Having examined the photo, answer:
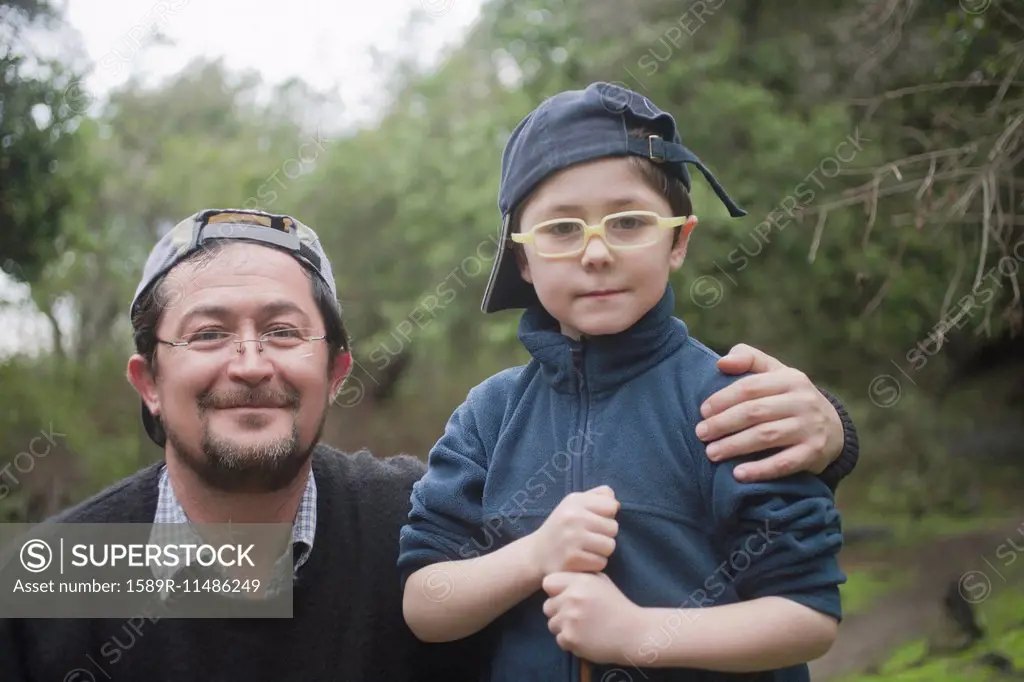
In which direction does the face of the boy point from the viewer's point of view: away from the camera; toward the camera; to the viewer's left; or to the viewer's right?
toward the camera

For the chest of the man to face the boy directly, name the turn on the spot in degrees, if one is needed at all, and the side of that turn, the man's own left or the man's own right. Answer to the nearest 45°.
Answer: approximately 45° to the man's own left

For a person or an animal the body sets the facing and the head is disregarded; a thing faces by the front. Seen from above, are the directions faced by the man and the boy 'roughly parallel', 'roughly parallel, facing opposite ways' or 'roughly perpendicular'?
roughly parallel

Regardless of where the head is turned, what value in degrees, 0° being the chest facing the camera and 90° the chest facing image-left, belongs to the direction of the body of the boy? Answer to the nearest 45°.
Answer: approximately 0°

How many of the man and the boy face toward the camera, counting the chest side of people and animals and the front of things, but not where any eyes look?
2

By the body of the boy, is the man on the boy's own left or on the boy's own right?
on the boy's own right

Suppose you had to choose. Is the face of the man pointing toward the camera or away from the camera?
toward the camera

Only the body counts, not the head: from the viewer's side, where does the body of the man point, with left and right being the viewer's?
facing the viewer
